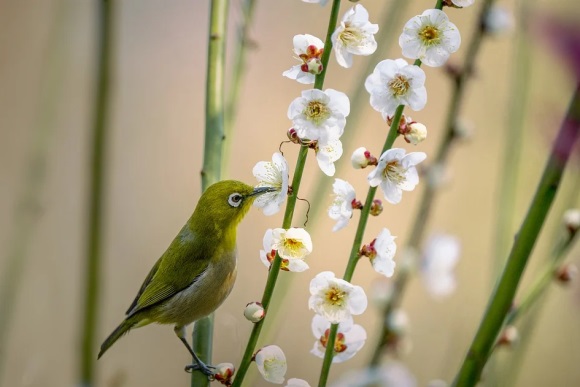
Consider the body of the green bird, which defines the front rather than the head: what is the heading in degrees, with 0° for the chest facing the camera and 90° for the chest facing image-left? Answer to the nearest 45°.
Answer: approximately 270°

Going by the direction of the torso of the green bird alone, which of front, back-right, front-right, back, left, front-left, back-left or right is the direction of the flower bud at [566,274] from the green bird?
front
